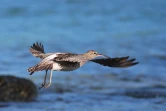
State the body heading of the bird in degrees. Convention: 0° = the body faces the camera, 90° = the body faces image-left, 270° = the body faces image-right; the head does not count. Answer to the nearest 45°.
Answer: approximately 270°
